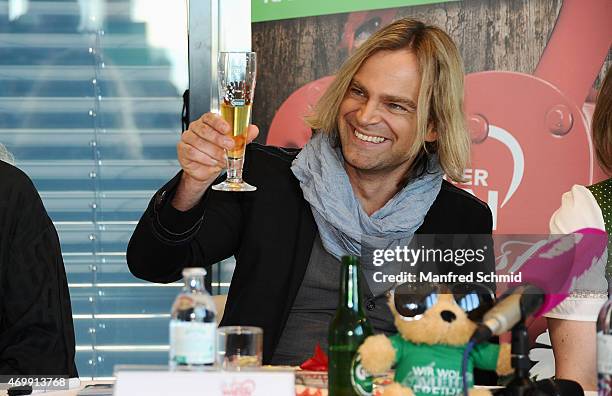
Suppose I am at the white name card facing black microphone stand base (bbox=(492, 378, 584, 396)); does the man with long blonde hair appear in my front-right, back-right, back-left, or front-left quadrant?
front-left

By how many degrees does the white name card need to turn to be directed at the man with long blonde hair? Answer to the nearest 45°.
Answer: approximately 180°

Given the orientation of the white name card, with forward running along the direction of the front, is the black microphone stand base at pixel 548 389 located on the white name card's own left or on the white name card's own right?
on the white name card's own left

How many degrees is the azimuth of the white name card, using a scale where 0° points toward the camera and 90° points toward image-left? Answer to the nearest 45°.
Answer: approximately 0°

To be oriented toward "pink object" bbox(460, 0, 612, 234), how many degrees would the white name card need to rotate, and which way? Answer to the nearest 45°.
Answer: approximately 135° to its left

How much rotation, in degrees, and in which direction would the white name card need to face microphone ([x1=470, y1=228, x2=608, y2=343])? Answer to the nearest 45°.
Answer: approximately 90° to its left

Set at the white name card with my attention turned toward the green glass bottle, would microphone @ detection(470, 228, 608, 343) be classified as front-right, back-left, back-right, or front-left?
front-right
